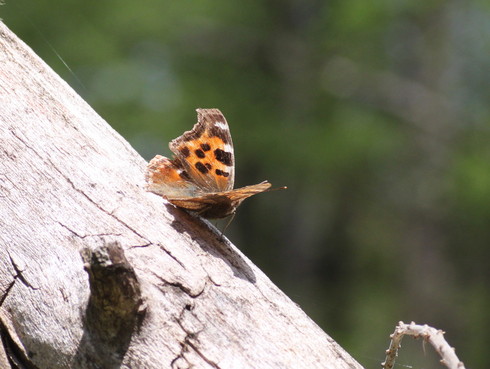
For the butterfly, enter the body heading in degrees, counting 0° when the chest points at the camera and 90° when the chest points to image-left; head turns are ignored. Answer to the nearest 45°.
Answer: approximately 270°

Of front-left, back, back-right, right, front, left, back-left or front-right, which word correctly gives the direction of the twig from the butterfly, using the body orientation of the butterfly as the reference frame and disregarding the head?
front-right
